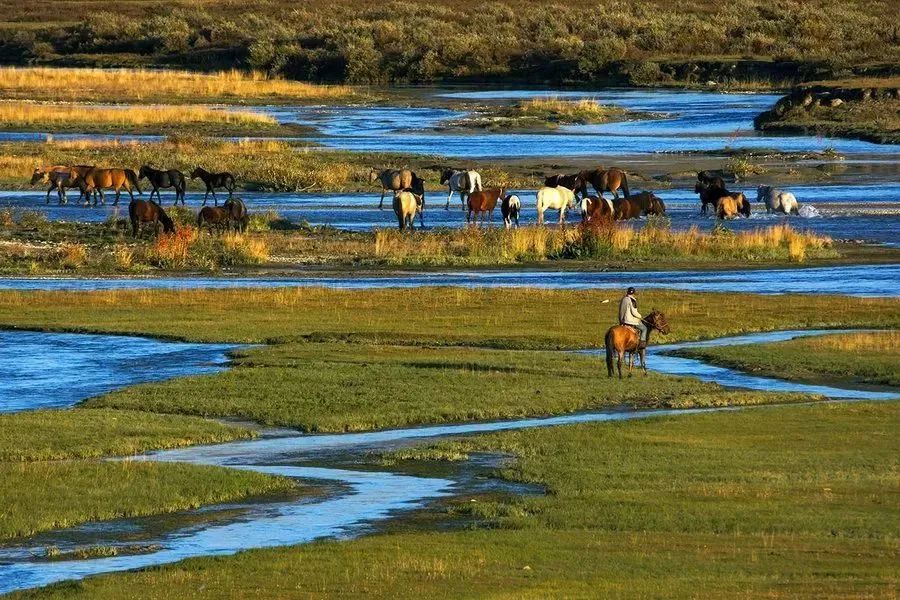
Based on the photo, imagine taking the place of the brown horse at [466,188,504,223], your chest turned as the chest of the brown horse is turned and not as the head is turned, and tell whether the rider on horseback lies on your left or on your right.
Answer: on your right

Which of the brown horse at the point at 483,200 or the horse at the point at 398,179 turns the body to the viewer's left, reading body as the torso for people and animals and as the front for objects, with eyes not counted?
the horse

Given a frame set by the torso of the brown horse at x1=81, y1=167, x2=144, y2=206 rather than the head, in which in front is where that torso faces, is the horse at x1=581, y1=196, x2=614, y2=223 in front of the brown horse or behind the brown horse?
behind

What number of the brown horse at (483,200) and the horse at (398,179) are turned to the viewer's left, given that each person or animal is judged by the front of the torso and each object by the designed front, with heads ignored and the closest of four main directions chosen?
1

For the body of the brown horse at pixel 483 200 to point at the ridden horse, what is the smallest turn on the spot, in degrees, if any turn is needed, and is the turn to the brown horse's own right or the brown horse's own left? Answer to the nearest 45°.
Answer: approximately 90° to the brown horse's own right

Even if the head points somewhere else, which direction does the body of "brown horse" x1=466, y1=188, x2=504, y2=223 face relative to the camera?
to the viewer's right

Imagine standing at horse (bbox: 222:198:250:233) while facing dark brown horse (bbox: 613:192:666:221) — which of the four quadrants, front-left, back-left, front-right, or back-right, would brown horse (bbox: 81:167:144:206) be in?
back-left

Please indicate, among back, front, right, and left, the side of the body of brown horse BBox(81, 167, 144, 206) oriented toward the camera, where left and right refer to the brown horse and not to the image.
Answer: left

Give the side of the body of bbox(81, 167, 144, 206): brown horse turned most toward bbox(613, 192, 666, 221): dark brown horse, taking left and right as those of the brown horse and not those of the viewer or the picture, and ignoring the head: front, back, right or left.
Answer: back

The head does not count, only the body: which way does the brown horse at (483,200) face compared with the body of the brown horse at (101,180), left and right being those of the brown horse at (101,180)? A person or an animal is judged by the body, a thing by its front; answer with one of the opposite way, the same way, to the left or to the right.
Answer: the opposite way

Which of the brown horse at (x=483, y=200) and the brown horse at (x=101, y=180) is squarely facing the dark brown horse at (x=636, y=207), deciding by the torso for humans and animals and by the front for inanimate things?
the brown horse at (x=483, y=200)

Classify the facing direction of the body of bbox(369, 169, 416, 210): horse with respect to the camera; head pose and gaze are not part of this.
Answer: to the viewer's left

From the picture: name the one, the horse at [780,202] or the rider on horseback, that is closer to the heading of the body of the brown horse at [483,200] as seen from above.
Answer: the horse

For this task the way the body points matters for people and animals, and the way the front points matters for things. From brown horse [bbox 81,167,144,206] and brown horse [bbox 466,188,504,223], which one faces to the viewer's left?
brown horse [bbox 81,167,144,206]
